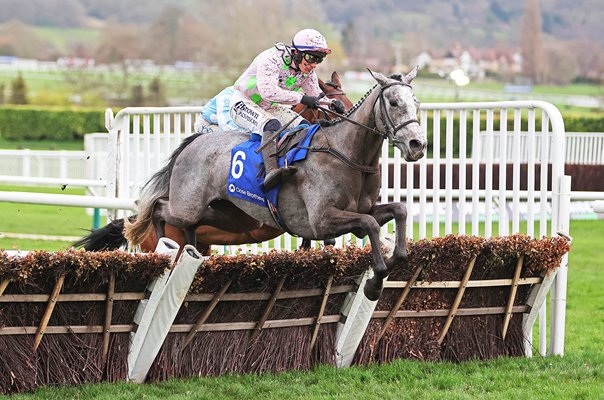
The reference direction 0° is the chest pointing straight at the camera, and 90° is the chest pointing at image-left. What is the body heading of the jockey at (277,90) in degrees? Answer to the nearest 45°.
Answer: approximately 315°

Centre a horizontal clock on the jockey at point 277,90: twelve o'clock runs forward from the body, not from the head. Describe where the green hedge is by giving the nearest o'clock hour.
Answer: The green hedge is roughly at 7 o'clock from the jockey.

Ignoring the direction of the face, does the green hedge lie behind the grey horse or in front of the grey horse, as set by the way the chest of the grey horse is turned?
behind

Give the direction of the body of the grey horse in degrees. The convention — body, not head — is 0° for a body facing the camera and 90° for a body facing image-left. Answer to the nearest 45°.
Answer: approximately 315°
